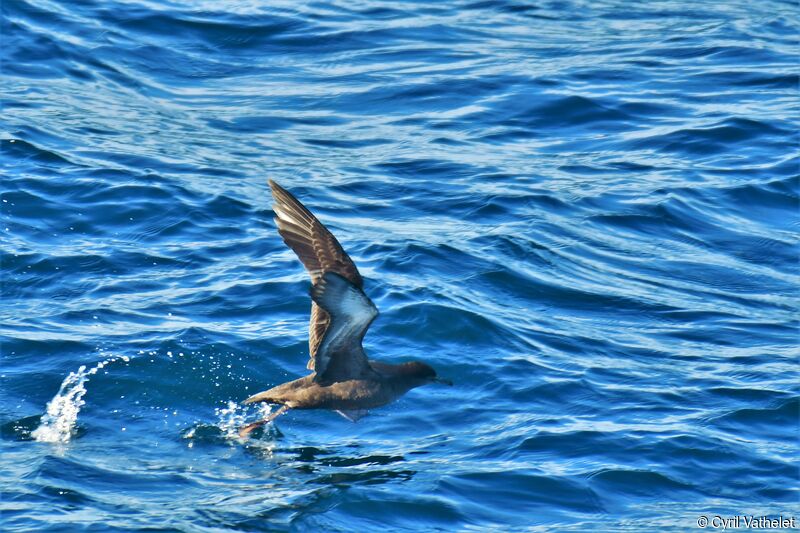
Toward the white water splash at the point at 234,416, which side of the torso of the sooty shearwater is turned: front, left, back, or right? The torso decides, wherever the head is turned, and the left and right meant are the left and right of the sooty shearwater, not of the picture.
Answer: back

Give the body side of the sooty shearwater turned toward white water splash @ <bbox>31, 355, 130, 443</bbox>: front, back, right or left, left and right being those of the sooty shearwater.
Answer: back

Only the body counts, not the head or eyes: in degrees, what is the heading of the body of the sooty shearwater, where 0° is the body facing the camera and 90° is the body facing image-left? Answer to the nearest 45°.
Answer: approximately 270°
